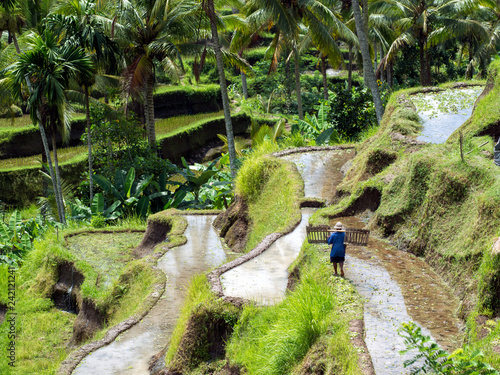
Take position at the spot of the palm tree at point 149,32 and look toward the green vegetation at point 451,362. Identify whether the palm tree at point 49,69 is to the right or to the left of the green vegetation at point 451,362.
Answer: right

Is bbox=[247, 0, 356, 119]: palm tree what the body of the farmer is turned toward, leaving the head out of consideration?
yes

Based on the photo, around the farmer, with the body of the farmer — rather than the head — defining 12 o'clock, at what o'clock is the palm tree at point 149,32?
The palm tree is roughly at 11 o'clock from the farmer.

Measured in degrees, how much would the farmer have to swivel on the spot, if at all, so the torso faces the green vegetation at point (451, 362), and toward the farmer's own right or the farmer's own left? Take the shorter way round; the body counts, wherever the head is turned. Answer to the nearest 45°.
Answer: approximately 180°

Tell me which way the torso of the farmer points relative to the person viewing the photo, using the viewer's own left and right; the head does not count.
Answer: facing away from the viewer
